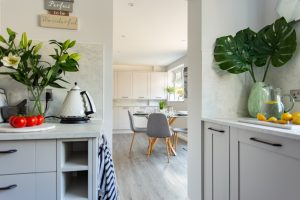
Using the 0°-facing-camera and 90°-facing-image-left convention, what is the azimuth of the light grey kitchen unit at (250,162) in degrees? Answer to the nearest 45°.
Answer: approximately 45°

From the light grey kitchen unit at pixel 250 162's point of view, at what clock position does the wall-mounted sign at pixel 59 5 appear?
The wall-mounted sign is roughly at 1 o'clock from the light grey kitchen unit.

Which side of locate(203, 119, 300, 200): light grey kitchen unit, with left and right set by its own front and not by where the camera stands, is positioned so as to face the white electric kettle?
front

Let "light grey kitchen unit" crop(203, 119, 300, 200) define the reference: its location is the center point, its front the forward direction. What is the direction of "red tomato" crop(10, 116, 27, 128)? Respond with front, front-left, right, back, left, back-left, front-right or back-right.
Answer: front

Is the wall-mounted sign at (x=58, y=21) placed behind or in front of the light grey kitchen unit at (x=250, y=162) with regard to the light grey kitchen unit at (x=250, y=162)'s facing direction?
in front

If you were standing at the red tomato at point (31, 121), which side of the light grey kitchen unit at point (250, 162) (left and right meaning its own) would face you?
front

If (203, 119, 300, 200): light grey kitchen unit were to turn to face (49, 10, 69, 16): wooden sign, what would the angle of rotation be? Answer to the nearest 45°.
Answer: approximately 45° to its right

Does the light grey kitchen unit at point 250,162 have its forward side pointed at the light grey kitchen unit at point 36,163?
yes
